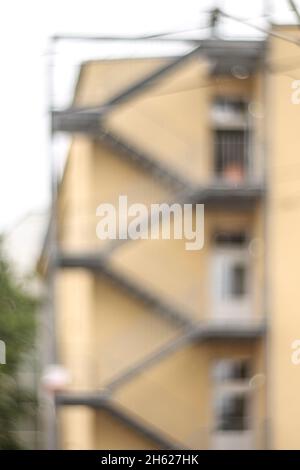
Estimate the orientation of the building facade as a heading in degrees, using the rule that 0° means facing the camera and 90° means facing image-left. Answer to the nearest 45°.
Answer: approximately 0°
